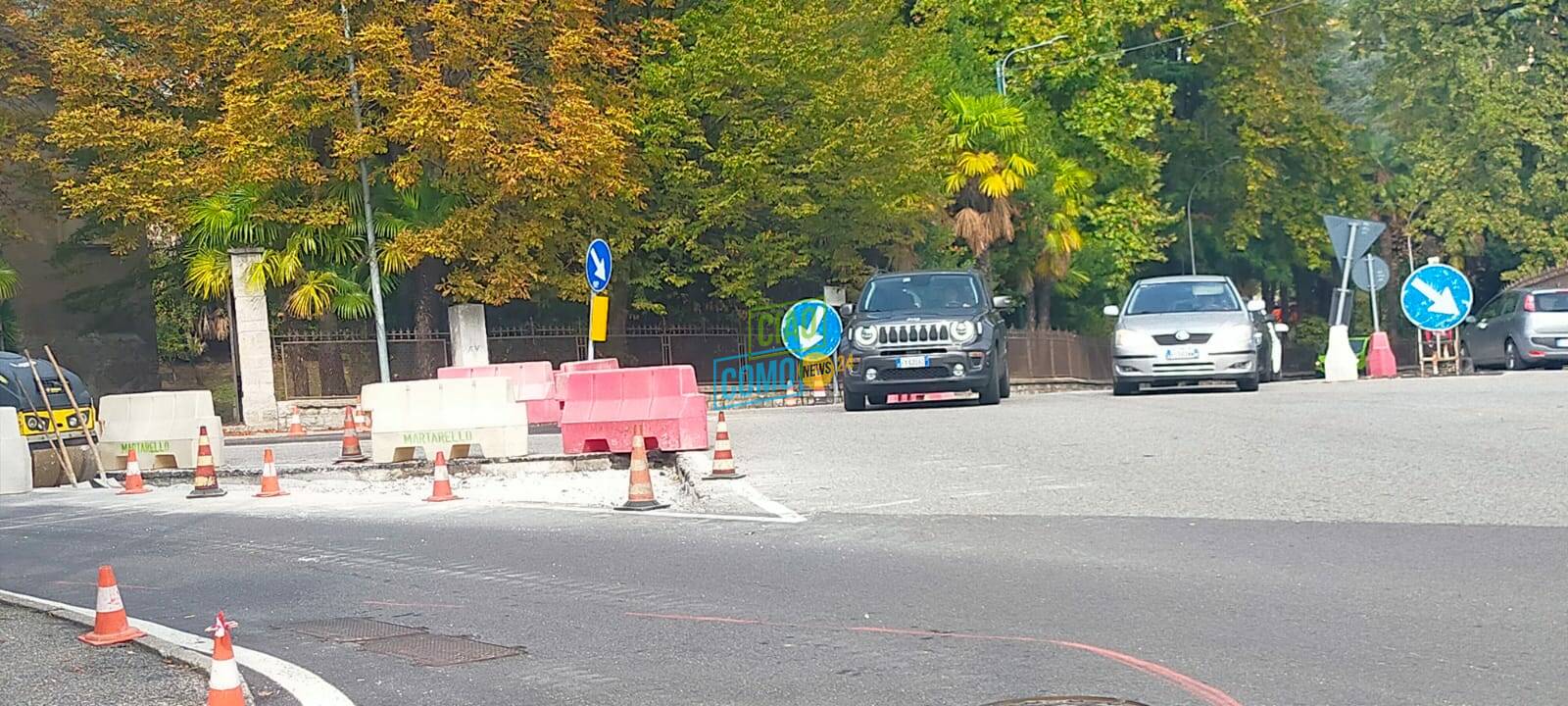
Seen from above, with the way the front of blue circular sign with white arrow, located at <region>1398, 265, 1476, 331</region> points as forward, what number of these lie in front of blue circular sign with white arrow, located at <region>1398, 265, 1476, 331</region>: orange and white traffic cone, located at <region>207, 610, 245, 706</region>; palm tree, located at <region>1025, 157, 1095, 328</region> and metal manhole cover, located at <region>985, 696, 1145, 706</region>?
2

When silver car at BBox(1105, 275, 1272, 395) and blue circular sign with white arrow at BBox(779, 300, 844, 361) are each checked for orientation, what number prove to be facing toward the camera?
2

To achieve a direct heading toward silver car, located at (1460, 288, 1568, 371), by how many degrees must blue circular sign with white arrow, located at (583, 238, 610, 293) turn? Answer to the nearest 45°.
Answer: approximately 45° to its left

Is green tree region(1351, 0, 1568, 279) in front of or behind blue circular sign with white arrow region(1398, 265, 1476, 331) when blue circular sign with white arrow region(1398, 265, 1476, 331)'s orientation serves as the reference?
behind

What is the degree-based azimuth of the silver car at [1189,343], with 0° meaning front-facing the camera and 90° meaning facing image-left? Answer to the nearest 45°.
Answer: approximately 0°

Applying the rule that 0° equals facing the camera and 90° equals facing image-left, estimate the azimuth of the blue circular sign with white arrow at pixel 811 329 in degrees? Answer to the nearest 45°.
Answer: approximately 0°

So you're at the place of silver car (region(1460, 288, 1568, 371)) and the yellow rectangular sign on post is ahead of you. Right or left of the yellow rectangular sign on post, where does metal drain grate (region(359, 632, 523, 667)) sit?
left

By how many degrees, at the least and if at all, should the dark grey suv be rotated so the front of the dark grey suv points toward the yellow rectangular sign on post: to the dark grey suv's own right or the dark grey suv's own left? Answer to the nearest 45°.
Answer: approximately 135° to the dark grey suv's own right

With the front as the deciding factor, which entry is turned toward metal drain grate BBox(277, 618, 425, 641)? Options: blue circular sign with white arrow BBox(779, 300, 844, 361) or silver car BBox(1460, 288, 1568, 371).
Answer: the blue circular sign with white arrow

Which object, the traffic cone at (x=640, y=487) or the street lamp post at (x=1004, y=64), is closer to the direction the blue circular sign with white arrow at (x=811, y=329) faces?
the traffic cone
